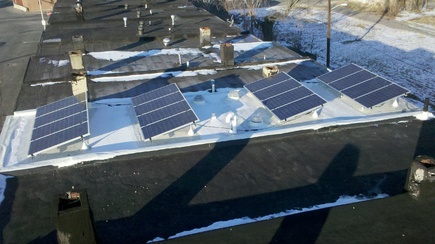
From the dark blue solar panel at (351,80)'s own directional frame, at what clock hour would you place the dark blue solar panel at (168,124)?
the dark blue solar panel at (168,124) is roughly at 3 o'clock from the dark blue solar panel at (351,80).

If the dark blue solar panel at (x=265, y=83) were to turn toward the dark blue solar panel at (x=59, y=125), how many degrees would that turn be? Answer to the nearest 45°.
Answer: approximately 90° to its right

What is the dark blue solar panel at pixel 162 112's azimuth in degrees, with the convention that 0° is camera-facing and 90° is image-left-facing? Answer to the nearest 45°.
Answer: approximately 315°

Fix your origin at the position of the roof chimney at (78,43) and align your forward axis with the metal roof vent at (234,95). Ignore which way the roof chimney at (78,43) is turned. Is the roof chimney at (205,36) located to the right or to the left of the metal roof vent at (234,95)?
left

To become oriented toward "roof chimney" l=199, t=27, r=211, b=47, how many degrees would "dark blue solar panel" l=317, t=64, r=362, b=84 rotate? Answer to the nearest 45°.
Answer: approximately 180°
